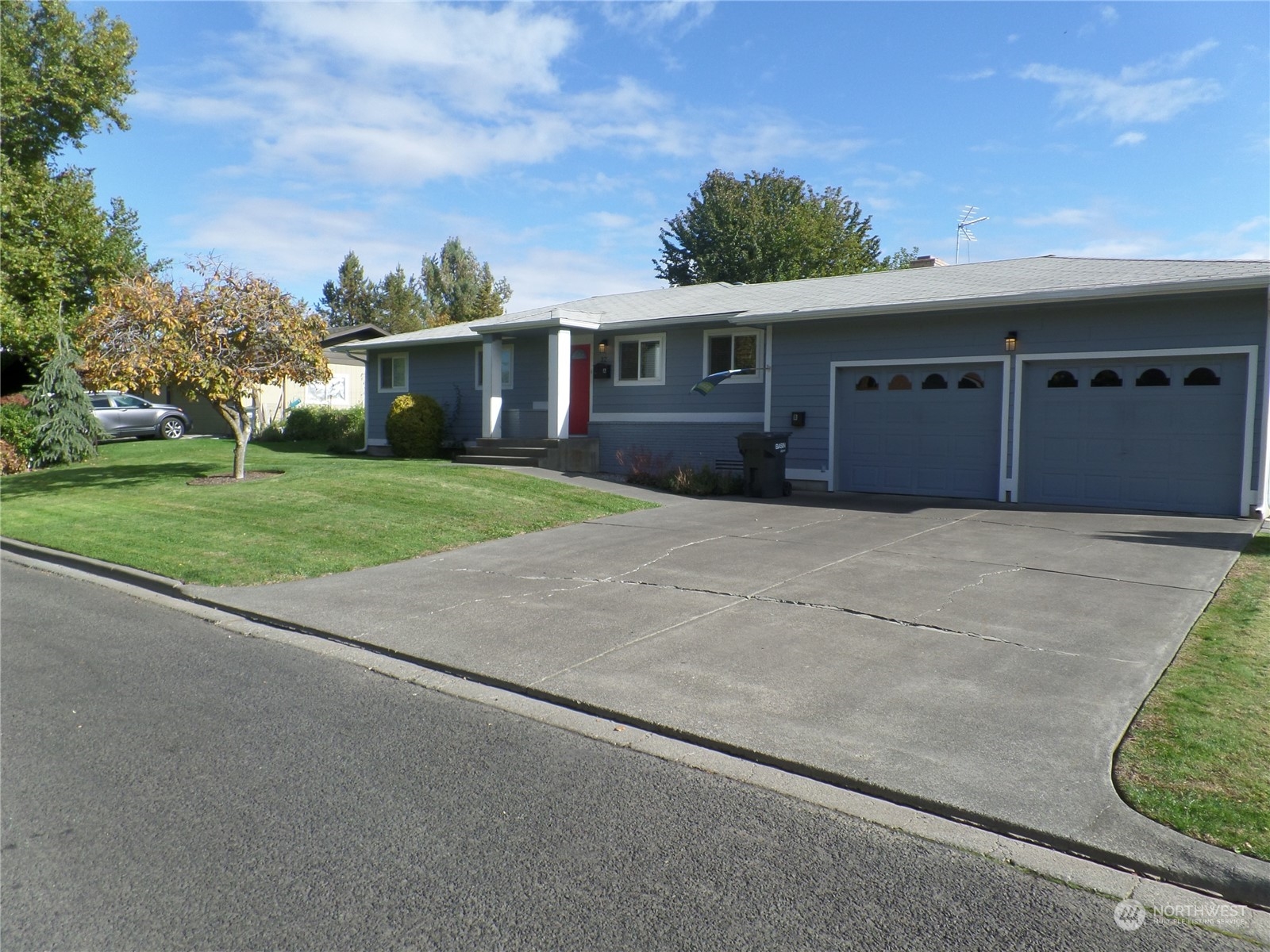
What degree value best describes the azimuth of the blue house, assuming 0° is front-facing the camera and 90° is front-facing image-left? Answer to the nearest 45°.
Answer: approximately 45°

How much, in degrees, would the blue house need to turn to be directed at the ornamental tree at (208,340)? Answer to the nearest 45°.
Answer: approximately 45° to its right

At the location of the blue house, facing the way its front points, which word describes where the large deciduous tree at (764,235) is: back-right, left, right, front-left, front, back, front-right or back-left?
back-right

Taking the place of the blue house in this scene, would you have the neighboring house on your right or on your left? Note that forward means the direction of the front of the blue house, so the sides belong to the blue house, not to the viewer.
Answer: on your right

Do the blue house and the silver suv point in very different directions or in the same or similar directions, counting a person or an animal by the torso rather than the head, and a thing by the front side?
very different directions

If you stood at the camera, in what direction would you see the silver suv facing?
facing to the right of the viewer

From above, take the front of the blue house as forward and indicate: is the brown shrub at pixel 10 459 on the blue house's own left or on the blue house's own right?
on the blue house's own right

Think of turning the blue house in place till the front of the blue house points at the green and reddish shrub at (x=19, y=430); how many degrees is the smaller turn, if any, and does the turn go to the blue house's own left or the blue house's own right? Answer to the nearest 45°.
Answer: approximately 45° to the blue house's own right

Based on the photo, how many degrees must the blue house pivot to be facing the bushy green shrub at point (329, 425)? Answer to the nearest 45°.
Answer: approximately 90° to its right

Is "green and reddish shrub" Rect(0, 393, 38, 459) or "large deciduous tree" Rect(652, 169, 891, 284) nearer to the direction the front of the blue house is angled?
the green and reddish shrub

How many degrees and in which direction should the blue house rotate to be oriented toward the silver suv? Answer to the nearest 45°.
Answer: approximately 90° to its right

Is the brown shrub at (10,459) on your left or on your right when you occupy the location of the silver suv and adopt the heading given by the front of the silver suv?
on your right
